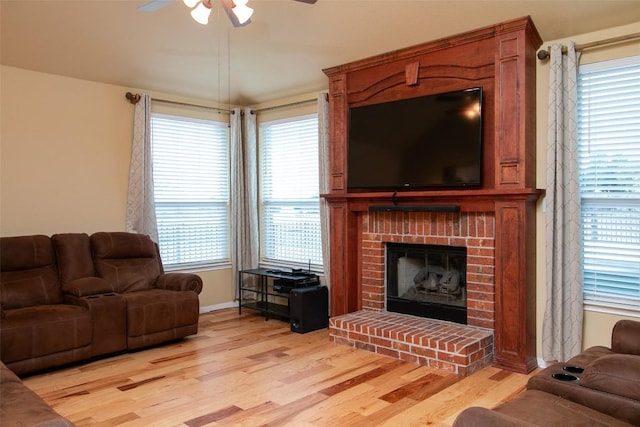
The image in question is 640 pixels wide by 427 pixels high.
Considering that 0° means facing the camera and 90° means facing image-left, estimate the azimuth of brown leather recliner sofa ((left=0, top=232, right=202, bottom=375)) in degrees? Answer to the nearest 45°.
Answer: approximately 315°

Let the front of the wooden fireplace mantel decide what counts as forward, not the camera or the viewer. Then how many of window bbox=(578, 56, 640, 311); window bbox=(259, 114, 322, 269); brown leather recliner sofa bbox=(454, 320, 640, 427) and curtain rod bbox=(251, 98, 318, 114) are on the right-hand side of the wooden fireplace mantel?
2

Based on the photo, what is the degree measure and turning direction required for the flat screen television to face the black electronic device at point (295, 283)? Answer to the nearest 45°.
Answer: approximately 90° to its right

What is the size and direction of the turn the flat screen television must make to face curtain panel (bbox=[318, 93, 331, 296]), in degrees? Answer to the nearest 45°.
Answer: approximately 90° to its right

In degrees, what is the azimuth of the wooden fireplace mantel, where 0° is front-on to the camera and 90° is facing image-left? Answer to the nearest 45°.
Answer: approximately 45°

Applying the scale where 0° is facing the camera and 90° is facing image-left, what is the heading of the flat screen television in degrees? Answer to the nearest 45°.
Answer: approximately 45°

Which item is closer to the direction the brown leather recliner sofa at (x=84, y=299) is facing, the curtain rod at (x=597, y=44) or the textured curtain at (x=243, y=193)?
the curtain rod
